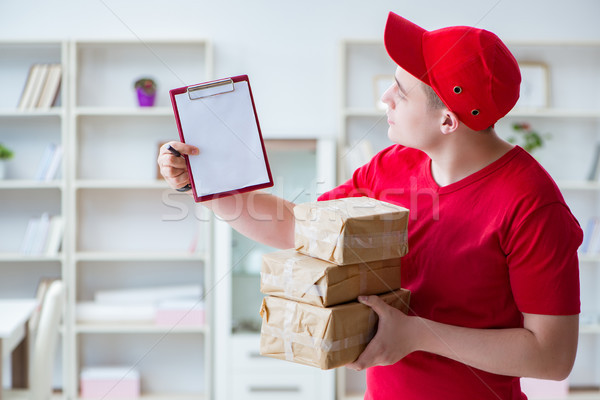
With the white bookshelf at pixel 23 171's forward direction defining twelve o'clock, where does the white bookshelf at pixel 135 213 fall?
the white bookshelf at pixel 135 213 is roughly at 10 o'clock from the white bookshelf at pixel 23 171.

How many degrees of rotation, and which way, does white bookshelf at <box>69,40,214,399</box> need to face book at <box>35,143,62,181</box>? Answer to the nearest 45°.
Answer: approximately 90° to its right

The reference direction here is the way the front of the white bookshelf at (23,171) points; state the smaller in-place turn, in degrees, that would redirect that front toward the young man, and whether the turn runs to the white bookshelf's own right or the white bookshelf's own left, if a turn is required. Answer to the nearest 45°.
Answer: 0° — it already faces them

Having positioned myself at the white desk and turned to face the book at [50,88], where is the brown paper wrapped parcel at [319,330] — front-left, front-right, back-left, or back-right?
back-right

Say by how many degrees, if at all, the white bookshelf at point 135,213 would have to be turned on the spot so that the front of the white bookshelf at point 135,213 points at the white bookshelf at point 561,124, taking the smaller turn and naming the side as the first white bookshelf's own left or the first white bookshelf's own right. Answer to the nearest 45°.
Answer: approximately 90° to the first white bookshelf's own left

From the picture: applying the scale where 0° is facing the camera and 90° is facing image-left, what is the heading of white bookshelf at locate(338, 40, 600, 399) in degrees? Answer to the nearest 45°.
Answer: approximately 0°

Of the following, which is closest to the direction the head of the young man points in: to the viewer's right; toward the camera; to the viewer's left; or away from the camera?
to the viewer's left

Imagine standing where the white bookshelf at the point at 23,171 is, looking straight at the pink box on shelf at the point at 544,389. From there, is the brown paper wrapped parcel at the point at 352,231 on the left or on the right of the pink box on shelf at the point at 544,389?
right

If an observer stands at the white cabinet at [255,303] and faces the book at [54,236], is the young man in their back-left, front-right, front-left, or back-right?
back-left

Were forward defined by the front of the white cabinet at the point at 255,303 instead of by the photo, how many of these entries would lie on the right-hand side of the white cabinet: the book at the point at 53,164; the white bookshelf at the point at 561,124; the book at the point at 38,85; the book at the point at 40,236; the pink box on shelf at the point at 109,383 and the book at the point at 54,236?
5

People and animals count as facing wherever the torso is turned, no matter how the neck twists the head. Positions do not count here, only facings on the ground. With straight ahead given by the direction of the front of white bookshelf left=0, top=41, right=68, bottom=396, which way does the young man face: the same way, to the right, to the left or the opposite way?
to the right
